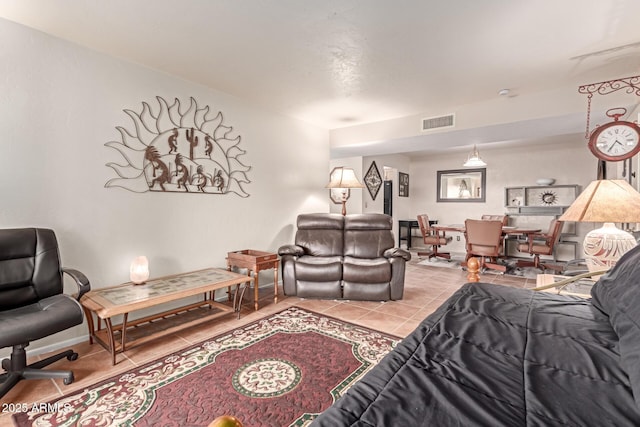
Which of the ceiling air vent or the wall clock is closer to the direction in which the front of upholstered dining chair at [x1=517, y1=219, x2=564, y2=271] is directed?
the ceiling air vent

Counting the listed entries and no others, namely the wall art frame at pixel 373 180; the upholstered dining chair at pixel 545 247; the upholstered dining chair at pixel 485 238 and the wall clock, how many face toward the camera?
2

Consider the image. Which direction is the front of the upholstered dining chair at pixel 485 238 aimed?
away from the camera

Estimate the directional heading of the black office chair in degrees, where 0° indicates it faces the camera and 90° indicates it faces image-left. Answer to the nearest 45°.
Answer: approximately 315°

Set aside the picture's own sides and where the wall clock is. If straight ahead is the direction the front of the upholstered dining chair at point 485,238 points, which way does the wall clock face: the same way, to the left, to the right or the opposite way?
the opposite way

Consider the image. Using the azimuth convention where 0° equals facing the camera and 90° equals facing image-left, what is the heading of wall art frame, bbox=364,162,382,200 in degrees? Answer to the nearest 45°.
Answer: approximately 0°

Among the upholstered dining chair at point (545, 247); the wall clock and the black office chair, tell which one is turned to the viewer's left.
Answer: the upholstered dining chair

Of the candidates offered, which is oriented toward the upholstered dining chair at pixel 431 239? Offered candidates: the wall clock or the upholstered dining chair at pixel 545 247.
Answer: the upholstered dining chair at pixel 545 247

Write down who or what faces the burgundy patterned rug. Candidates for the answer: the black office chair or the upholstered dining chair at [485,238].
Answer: the black office chair

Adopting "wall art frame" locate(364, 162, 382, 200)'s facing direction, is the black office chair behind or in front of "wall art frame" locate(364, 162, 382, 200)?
in front

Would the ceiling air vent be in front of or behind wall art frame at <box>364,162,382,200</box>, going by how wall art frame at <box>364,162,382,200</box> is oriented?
in front

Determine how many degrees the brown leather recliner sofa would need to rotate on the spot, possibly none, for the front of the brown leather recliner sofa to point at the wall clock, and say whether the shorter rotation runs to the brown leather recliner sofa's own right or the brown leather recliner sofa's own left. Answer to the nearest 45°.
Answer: approximately 90° to the brown leather recliner sofa's own left

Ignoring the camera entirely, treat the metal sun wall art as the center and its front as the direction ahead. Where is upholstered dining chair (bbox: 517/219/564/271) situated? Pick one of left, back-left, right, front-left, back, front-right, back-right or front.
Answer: front-left

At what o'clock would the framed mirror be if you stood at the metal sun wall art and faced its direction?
The framed mirror is roughly at 10 o'clock from the metal sun wall art.

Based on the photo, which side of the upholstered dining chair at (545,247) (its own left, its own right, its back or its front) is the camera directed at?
left

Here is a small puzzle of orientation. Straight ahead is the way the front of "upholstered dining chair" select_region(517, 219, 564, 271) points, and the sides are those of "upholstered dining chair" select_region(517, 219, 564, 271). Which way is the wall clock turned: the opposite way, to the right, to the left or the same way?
to the left

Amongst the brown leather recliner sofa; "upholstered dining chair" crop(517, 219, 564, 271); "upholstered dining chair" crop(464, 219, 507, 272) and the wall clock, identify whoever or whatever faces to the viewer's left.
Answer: "upholstered dining chair" crop(517, 219, 564, 271)

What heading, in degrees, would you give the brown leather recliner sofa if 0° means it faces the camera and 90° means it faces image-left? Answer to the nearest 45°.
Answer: approximately 0°
